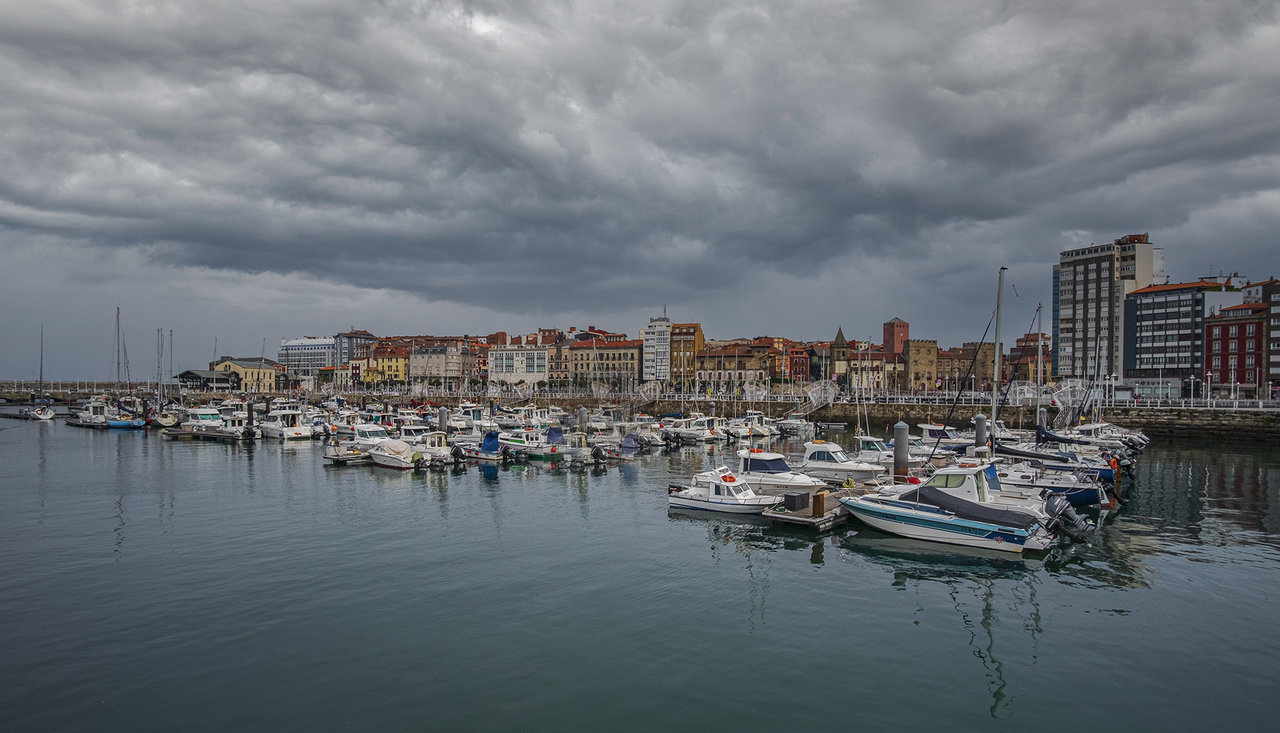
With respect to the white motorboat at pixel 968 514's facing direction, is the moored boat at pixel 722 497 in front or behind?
in front

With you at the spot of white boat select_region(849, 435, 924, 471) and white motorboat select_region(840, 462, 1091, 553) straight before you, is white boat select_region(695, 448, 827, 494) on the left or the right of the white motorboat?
right

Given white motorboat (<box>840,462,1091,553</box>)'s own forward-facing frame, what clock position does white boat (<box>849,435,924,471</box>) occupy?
The white boat is roughly at 1 o'clock from the white motorboat.

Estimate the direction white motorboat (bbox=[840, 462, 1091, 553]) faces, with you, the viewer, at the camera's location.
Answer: facing away from the viewer and to the left of the viewer

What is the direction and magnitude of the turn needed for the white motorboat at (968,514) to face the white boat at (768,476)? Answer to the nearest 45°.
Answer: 0° — it already faces it

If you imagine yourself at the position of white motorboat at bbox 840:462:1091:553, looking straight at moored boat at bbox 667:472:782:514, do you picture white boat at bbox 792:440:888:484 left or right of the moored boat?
right
